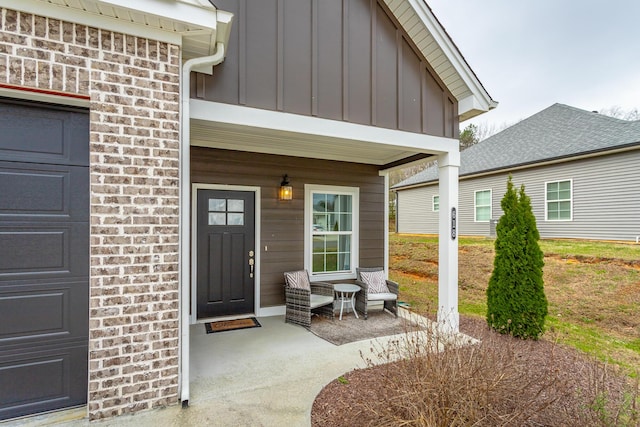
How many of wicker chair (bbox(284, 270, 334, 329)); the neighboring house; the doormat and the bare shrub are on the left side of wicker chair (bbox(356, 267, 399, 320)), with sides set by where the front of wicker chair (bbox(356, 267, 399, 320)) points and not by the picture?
1

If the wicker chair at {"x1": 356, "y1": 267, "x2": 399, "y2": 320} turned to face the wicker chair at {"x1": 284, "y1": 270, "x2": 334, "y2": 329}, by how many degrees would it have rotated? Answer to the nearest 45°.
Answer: approximately 90° to its right

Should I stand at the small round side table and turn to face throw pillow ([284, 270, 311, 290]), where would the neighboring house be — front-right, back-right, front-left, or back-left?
back-right

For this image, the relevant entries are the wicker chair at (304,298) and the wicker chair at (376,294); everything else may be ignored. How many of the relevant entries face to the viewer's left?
0

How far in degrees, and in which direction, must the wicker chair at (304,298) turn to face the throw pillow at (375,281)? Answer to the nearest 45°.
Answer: approximately 90° to its left

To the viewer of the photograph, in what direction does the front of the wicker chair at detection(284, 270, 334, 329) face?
facing the viewer and to the right of the viewer

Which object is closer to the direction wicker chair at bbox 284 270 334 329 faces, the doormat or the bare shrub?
the bare shrub

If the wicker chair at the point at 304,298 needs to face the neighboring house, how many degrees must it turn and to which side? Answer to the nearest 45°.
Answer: approximately 90° to its left

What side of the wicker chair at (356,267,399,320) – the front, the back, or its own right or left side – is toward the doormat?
right

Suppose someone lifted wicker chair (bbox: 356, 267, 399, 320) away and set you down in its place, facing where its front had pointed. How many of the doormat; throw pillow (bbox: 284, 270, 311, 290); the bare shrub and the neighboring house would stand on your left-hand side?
1

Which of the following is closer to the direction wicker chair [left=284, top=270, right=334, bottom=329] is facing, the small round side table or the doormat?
the small round side table

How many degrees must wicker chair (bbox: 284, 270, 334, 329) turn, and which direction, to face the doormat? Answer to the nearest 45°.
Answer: approximately 135° to its right
